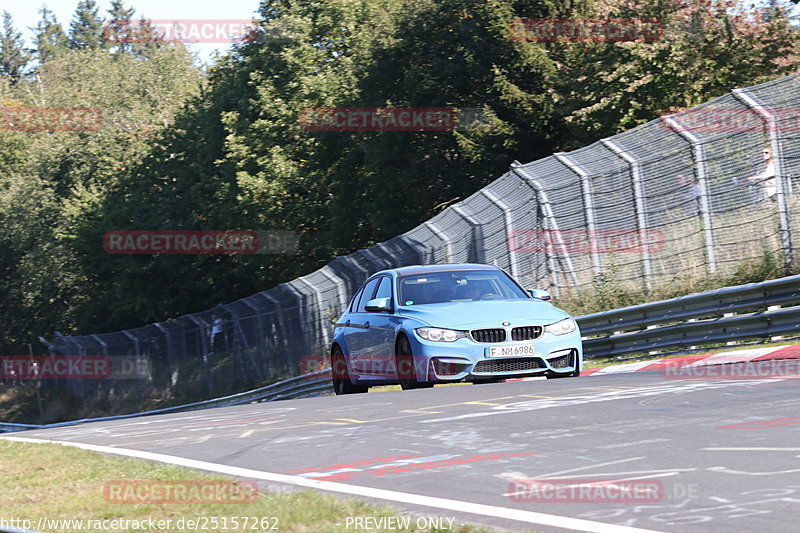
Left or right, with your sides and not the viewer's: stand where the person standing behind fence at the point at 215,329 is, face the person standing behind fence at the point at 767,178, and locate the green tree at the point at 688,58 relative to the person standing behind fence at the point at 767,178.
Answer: left

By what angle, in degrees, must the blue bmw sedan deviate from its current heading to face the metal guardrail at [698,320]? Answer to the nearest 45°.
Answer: approximately 90° to its left

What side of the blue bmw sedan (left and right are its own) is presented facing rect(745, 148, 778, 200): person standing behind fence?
left

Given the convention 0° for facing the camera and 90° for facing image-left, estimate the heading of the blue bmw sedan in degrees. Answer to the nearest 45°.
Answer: approximately 315°

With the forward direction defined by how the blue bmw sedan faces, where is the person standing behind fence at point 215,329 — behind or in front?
behind

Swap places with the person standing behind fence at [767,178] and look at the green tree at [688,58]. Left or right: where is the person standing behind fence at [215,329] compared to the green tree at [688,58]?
left
